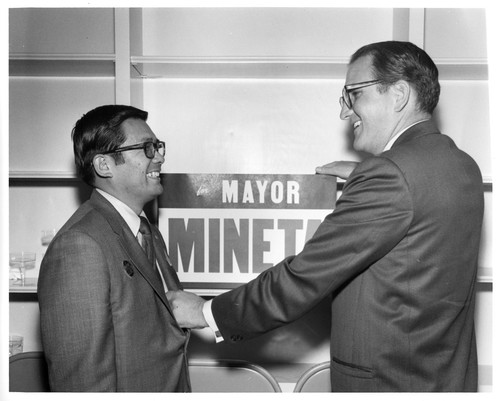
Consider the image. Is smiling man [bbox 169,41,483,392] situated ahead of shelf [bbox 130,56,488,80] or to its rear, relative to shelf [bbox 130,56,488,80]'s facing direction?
ahead

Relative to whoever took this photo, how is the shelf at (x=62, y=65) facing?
facing the viewer

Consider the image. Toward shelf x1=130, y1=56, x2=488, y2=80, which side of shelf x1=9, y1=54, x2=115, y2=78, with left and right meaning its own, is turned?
left

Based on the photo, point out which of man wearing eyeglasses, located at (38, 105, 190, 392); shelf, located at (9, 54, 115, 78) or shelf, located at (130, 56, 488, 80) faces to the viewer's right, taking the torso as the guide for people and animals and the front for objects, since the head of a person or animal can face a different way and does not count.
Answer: the man wearing eyeglasses

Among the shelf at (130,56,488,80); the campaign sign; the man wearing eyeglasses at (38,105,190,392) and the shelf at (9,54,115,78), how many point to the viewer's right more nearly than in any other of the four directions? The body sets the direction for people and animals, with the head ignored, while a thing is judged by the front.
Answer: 1

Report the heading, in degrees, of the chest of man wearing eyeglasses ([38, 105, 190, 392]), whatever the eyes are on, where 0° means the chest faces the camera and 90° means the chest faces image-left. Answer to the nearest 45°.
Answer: approximately 270°

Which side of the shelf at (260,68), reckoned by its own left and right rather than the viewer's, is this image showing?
front

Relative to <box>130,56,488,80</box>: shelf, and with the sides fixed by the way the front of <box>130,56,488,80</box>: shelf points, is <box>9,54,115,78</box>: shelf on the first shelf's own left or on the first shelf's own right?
on the first shelf's own right

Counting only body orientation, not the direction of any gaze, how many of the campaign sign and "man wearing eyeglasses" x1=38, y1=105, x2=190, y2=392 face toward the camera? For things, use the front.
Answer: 1

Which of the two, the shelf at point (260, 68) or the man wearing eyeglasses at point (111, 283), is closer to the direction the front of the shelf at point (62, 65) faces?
the man wearing eyeglasses

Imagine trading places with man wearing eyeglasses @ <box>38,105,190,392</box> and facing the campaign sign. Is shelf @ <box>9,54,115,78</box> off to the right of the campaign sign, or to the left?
left

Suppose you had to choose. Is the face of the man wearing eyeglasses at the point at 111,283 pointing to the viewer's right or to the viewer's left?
to the viewer's right

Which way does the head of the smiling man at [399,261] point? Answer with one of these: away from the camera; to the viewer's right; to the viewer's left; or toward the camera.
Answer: to the viewer's left
